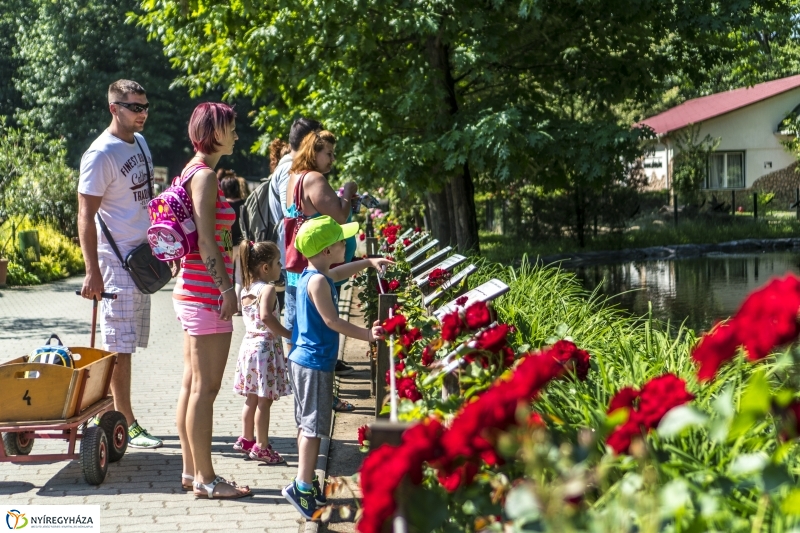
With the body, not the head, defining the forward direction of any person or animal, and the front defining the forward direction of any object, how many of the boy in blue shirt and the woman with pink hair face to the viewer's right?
2

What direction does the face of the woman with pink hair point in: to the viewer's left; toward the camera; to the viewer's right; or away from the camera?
to the viewer's right

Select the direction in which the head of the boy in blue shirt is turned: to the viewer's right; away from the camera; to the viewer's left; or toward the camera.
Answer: to the viewer's right

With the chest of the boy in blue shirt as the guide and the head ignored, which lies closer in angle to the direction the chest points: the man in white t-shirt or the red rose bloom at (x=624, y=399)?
the red rose bloom

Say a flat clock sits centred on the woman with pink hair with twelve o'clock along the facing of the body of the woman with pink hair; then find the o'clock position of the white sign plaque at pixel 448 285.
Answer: The white sign plaque is roughly at 12 o'clock from the woman with pink hair.

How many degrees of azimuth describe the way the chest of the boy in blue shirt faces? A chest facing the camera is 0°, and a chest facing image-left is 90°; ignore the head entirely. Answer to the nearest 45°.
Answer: approximately 270°

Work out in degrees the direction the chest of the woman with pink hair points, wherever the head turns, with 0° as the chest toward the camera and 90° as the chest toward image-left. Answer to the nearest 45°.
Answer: approximately 270°
